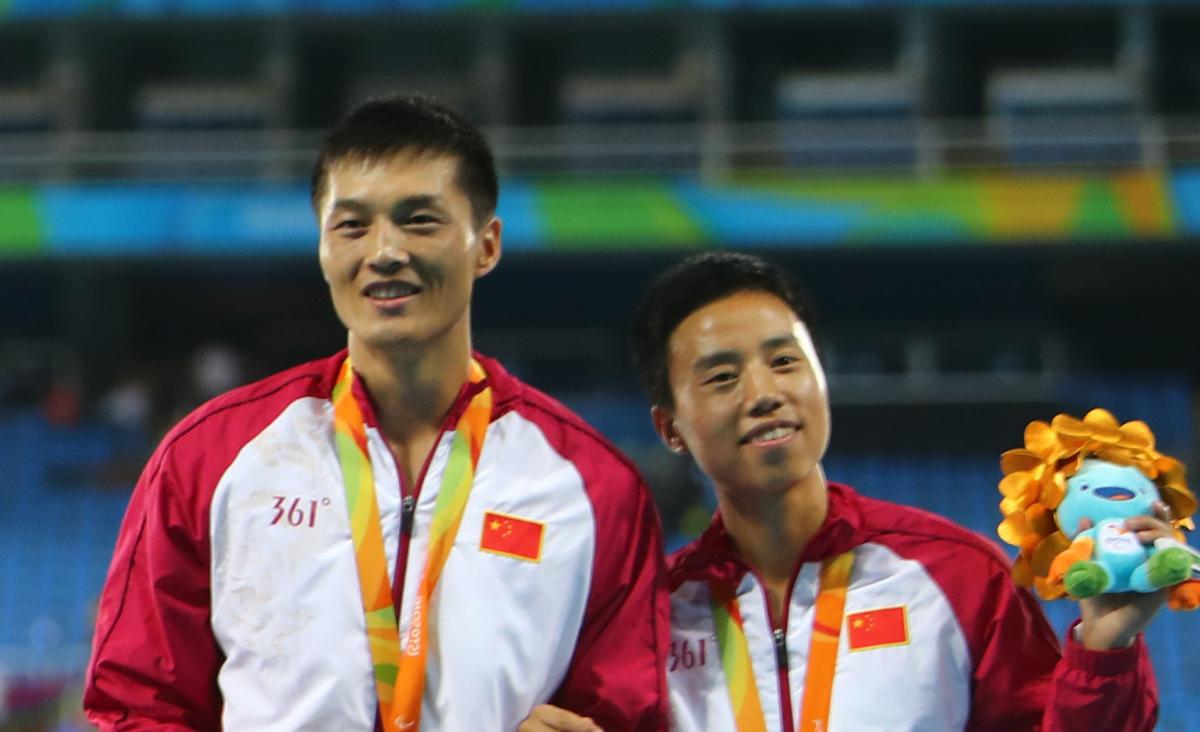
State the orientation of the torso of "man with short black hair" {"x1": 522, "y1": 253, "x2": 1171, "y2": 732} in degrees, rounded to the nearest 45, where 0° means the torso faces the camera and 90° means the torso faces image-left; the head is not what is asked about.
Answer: approximately 0°

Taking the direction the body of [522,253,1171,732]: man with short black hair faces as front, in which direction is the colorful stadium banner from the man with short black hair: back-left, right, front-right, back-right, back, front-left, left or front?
back

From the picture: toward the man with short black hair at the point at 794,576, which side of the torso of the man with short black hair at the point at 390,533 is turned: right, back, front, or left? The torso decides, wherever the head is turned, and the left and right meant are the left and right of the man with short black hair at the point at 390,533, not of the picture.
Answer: left

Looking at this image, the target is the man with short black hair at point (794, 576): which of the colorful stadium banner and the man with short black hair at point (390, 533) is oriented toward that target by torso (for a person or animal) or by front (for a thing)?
the colorful stadium banner

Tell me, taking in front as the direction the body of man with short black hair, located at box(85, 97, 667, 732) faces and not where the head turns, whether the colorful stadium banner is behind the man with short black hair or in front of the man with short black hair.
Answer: behind

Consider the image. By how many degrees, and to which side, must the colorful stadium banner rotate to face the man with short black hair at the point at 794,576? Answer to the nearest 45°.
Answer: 0° — it already faces them
